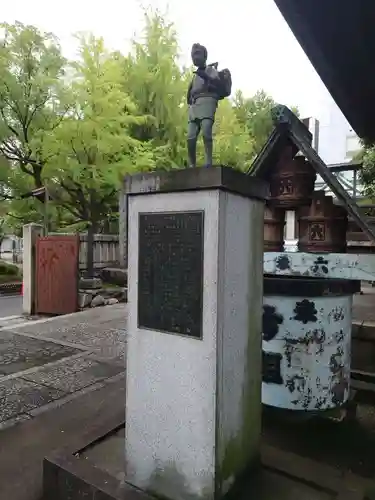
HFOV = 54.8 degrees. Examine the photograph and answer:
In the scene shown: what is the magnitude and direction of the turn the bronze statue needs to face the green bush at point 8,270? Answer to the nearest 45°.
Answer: approximately 90° to its right

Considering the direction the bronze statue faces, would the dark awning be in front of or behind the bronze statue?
behind

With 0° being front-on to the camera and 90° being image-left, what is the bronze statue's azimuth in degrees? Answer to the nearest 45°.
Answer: approximately 45°

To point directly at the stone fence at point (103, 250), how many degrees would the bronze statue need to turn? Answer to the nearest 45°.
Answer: approximately 135° to its right

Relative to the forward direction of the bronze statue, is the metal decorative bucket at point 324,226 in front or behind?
behind

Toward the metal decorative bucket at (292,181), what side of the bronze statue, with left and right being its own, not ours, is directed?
back

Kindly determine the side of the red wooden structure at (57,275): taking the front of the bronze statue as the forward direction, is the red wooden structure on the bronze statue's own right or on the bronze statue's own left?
on the bronze statue's own right

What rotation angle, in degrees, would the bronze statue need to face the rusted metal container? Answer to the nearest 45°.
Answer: approximately 180°
